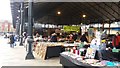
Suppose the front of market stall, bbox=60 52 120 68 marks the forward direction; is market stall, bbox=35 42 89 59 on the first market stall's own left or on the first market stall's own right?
on the first market stall's own right

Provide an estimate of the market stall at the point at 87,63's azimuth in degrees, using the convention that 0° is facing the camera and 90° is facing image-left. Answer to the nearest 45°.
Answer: approximately 45°
